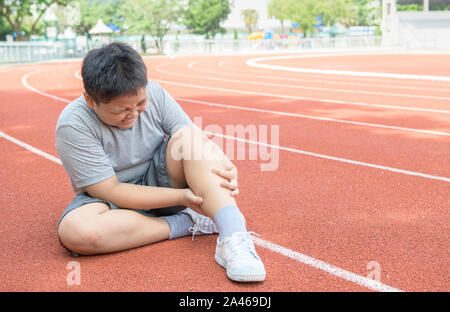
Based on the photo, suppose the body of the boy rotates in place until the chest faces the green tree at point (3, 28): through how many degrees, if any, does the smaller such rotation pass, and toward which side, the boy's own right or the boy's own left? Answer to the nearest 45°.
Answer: approximately 135° to the boy's own left

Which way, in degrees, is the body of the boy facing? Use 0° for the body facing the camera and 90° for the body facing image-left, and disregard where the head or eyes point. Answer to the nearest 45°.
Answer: approximately 315°

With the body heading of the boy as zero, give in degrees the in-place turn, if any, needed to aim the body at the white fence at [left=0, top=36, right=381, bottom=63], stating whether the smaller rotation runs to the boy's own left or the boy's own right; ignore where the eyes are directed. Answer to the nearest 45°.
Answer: approximately 135° to the boy's own left

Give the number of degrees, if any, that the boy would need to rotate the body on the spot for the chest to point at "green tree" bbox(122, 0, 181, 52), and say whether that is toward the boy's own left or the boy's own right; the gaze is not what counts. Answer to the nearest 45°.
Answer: approximately 135° to the boy's own left

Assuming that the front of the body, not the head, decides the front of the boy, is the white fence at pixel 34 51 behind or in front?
behind
